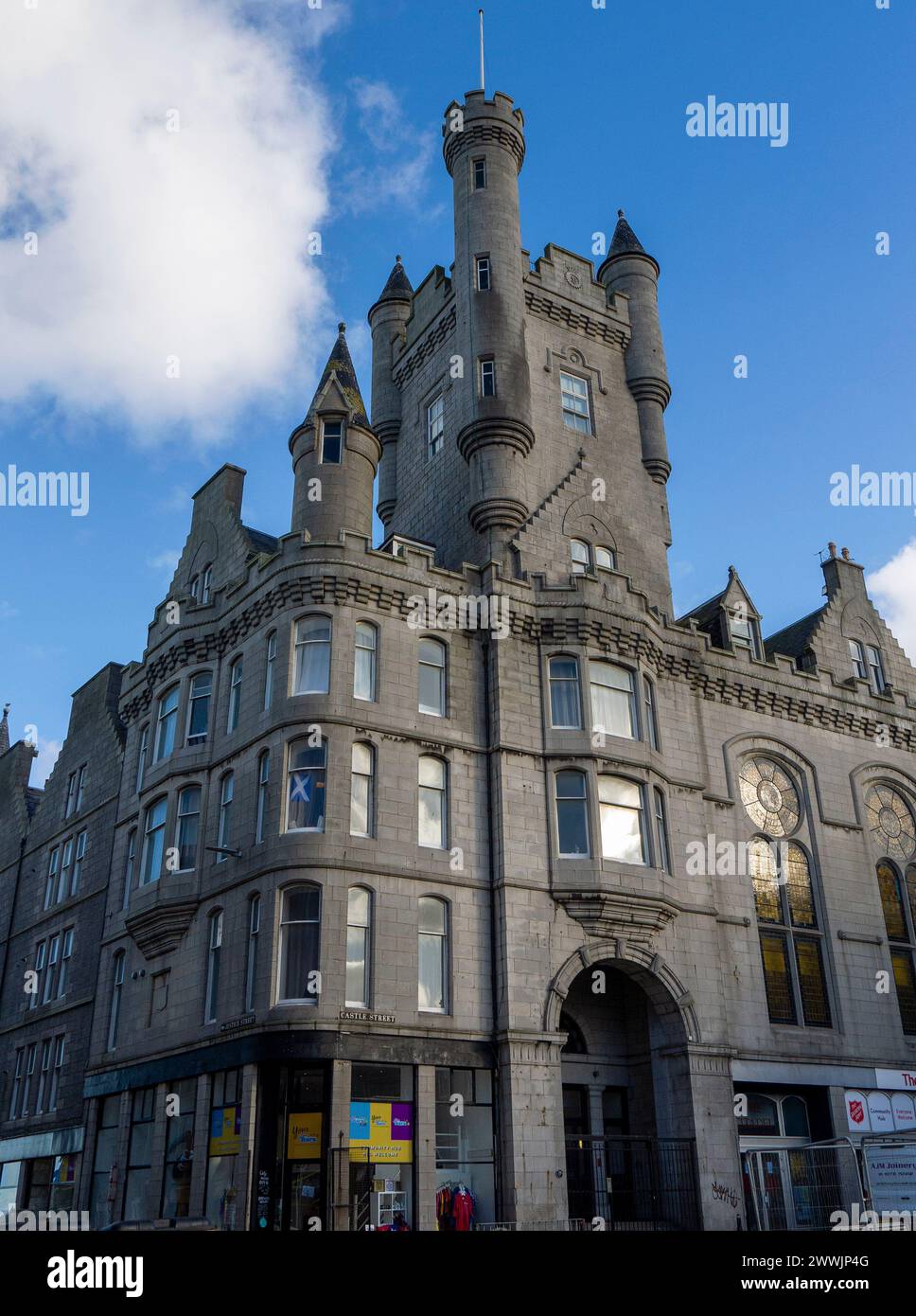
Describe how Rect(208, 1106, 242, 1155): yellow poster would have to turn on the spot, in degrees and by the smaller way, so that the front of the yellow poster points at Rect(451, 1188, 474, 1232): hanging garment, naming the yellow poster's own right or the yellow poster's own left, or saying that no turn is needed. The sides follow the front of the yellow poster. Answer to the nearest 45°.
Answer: approximately 135° to the yellow poster's own left

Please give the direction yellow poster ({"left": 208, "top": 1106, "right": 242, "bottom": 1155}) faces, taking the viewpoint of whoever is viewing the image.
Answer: facing the viewer and to the left of the viewer
